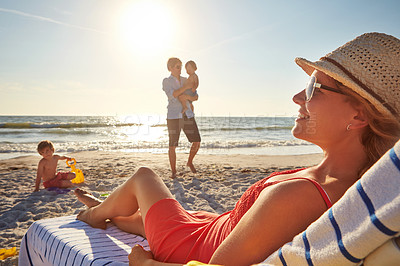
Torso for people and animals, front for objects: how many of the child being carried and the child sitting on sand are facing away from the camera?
0

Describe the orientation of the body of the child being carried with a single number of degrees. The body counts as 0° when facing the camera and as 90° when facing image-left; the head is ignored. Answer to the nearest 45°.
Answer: approximately 45°

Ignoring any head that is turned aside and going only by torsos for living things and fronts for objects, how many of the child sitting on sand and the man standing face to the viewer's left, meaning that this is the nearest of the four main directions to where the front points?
0

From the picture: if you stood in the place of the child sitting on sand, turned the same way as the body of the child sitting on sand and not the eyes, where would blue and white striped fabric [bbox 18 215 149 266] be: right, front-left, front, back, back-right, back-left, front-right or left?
front-right

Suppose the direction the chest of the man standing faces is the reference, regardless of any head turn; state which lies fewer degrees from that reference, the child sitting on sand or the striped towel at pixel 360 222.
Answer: the striped towel

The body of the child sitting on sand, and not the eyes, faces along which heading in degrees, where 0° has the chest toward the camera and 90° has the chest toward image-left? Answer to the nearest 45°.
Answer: approximately 315°

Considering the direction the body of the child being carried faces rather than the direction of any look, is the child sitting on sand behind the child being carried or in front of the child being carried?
in front

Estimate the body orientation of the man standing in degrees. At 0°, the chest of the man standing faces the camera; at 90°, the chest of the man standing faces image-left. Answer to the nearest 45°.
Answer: approximately 315°
